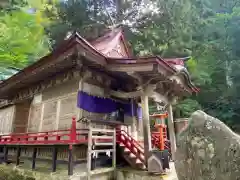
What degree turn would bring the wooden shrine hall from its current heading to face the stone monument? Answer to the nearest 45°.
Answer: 0° — it already faces it

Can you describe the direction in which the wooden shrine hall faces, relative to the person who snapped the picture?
facing the viewer and to the right of the viewer
